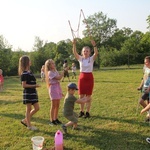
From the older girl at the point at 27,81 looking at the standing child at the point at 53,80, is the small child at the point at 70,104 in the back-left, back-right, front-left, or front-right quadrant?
front-right

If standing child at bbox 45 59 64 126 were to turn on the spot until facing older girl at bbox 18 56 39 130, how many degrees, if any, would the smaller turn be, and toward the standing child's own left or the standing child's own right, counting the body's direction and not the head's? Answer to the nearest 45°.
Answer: approximately 135° to the standing child's own right

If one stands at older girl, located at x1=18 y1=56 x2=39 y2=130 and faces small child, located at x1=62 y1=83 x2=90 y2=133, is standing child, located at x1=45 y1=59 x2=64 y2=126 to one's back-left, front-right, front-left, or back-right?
front-left
